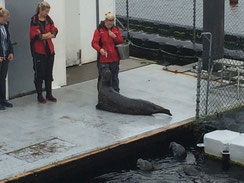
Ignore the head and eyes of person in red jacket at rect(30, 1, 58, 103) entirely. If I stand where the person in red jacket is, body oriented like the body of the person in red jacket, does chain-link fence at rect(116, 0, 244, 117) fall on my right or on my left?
on my left

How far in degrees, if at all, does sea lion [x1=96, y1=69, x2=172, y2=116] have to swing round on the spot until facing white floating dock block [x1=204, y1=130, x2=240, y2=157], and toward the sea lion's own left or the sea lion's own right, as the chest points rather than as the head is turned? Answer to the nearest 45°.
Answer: approximately 135° to the sea lion's own left

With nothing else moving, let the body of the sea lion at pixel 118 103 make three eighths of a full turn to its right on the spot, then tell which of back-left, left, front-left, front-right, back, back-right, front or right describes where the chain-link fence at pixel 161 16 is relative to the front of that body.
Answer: front-left

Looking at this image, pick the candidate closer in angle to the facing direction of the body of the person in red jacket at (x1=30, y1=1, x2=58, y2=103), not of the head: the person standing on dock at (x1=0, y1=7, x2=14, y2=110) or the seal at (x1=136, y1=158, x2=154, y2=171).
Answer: the seal

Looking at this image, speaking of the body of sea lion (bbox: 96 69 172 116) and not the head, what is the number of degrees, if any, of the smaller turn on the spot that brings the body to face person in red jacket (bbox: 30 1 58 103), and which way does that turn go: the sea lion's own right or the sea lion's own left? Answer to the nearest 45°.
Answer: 0° — it already faces them

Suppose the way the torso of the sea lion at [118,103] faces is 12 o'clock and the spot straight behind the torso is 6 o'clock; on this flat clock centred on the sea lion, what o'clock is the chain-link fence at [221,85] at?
The chain-link fence is roughly at 5 o'clock from the sea lion.

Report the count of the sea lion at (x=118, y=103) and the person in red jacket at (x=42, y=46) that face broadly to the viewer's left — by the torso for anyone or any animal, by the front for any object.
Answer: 1

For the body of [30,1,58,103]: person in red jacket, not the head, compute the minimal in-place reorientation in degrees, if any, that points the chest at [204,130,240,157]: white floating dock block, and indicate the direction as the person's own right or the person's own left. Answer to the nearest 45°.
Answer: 0° — they already face it

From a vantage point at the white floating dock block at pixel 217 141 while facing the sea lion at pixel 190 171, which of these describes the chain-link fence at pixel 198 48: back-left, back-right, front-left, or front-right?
back-right

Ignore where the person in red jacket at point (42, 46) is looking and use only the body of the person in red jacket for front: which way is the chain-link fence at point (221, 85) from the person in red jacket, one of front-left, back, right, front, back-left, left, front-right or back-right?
front-left

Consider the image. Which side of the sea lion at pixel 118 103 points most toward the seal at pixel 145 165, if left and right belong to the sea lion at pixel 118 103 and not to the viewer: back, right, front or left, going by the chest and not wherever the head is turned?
left

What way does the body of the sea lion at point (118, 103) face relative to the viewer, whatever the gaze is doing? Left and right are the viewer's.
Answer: facing to the left of the viewer

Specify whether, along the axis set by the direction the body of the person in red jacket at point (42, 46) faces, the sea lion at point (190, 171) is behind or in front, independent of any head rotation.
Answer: in front

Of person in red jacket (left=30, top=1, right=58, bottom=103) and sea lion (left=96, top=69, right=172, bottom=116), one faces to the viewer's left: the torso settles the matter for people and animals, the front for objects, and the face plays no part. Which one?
the sea lion

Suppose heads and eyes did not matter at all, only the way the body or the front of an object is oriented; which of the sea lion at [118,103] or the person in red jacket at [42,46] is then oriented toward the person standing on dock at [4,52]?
the sea lion
